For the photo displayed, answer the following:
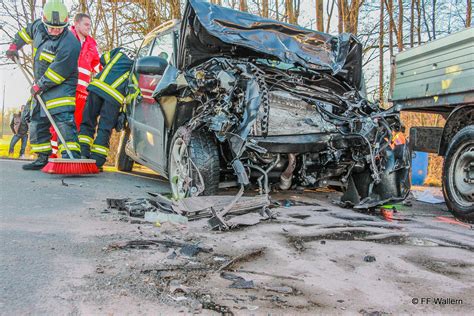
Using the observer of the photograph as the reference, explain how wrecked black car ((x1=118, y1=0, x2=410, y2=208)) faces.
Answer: facing the viewer and to the right of the viewer

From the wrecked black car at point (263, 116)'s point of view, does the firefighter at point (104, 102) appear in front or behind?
behind

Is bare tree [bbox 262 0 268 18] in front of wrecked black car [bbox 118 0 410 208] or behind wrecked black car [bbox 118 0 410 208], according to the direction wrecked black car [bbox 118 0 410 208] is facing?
behind

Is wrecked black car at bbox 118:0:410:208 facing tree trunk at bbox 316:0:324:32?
no

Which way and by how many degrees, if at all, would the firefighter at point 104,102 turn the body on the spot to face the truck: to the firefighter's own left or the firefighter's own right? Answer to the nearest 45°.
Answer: approximately 90° to the firefighter's own right

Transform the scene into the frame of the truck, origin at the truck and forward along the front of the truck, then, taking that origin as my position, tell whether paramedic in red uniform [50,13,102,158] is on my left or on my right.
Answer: on my right
